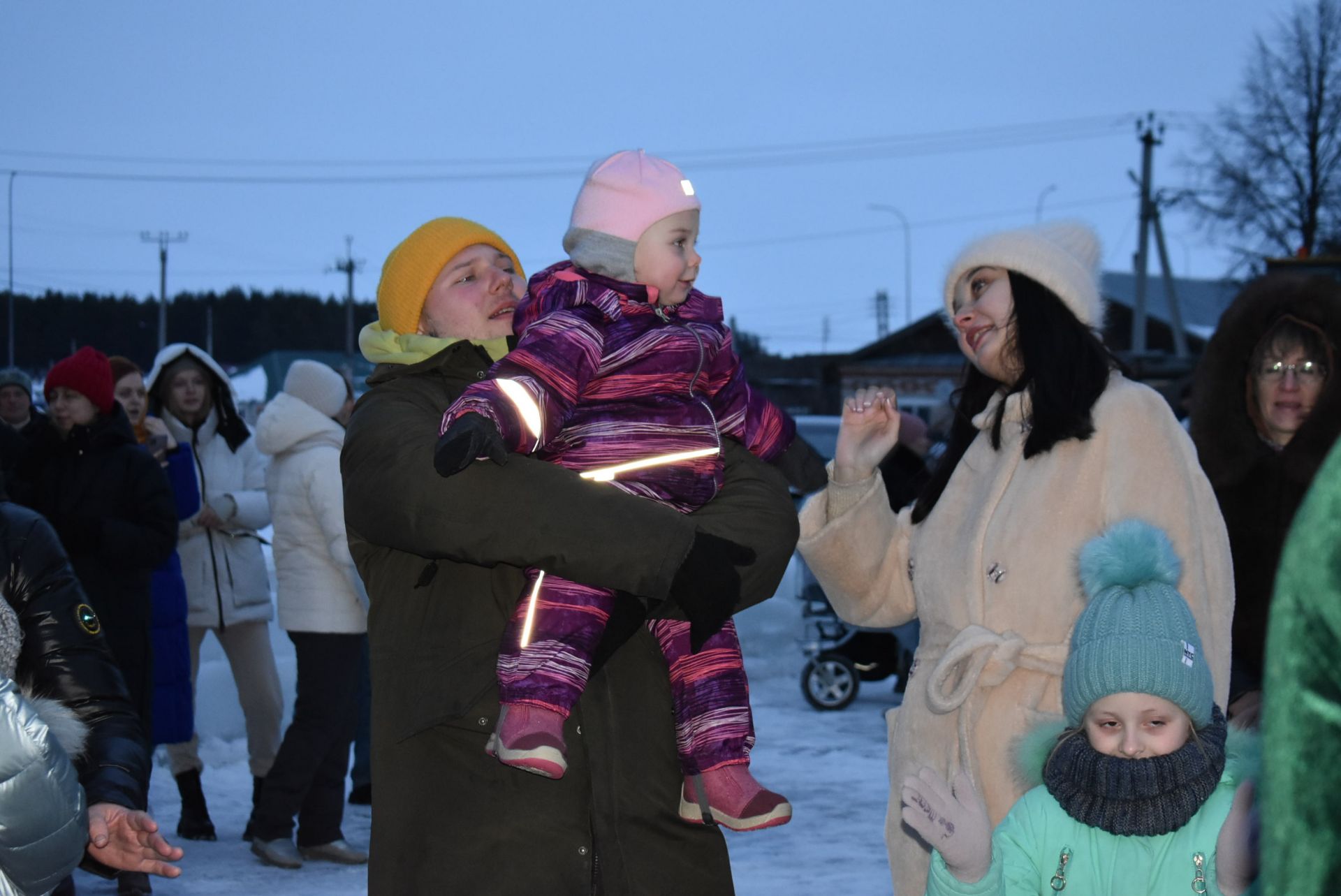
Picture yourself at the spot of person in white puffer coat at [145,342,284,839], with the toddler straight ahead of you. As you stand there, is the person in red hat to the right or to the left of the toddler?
right

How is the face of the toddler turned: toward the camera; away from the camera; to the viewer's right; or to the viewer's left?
to the viewer's right

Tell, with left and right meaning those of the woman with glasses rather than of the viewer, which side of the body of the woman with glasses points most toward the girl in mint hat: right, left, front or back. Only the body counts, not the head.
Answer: front

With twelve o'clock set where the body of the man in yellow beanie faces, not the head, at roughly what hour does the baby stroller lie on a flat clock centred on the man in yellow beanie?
The baby stroller is roughly at 8 o'clock from the man in yellow beanie.

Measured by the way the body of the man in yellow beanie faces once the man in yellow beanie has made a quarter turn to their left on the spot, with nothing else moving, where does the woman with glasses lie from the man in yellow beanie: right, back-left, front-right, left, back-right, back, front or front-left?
front

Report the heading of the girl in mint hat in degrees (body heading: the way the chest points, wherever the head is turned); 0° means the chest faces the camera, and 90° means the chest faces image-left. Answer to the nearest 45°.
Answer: approximately 0°

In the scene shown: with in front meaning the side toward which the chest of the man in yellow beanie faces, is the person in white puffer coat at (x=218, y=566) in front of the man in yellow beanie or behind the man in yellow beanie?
behind

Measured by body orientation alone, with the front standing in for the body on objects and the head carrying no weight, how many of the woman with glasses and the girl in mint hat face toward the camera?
2

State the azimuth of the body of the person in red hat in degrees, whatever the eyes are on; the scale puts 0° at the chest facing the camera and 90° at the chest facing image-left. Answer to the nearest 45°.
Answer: approximately 45°

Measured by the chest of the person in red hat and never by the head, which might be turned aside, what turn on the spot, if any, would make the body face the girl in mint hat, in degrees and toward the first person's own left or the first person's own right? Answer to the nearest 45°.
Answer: approximately 45° to the first person's own left

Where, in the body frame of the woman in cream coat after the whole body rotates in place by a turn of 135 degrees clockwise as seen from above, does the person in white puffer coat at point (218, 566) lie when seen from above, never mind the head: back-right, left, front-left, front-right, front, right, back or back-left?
front-left
